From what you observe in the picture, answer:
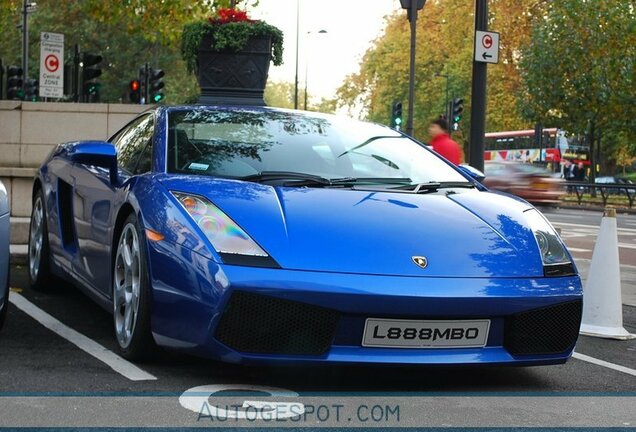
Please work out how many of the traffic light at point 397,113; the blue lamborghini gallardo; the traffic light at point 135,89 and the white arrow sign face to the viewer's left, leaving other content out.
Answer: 0

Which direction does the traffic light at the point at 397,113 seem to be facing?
toward the camera

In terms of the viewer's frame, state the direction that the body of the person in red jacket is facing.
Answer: to the viewer's left

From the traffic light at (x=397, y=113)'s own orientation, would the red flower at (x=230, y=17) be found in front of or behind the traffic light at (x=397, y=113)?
in front

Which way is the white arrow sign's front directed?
toward the camera

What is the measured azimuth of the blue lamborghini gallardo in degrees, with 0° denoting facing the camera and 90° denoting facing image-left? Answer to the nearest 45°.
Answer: approximately 315°

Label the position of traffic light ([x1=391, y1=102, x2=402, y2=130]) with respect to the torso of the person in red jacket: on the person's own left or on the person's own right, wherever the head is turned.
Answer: on the person's own right

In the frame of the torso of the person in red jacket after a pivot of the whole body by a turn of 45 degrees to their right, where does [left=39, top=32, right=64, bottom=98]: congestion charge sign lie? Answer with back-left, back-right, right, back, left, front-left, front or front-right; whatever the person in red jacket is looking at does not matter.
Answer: front

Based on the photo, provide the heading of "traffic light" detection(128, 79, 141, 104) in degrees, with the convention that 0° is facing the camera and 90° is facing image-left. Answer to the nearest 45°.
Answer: approximately 0°

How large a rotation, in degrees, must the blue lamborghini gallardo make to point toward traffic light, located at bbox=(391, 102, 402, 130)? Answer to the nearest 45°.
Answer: approximately 135° to its left

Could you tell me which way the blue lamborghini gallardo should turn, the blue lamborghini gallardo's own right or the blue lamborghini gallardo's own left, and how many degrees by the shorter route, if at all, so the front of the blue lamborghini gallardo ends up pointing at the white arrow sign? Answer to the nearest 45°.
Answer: approximately 135° to the blue lamborghini gallardo's own left

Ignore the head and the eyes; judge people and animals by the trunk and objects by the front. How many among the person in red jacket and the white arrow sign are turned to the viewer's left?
1
